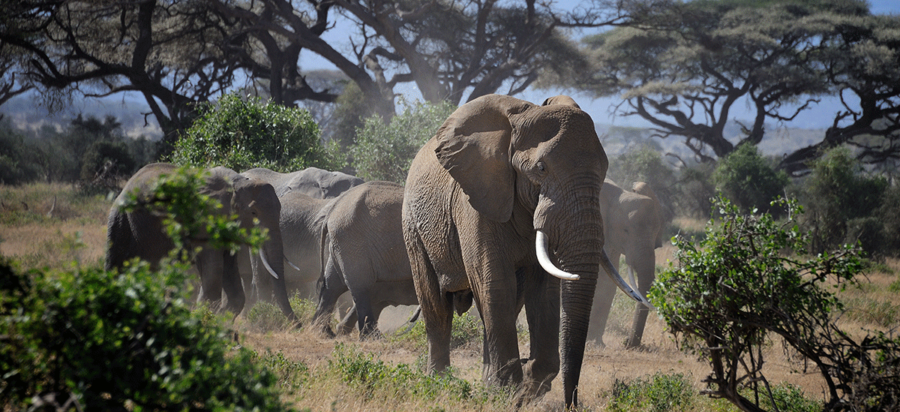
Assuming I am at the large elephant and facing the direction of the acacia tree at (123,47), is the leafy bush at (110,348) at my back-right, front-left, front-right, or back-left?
back-left

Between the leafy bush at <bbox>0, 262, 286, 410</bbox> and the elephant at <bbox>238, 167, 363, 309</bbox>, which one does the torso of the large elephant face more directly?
the leafy bush

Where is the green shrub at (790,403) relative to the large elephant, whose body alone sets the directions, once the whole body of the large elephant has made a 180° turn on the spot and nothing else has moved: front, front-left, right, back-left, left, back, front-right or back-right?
back-right

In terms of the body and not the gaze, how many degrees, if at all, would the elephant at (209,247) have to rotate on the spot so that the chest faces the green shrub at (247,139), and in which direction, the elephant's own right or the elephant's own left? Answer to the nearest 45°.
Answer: approximately 90° to the elephant's own left

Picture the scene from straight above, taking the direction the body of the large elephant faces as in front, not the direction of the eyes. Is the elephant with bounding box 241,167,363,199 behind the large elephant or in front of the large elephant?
behind

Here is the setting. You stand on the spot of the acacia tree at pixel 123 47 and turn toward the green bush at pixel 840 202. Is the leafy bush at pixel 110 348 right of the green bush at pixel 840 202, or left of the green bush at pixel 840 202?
right

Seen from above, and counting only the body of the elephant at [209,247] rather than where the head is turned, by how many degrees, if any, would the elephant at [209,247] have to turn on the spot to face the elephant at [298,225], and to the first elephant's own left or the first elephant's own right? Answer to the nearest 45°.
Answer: approximately 45° to the first elephant's own left

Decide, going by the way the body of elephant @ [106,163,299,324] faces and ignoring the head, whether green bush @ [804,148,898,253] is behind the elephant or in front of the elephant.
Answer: in front

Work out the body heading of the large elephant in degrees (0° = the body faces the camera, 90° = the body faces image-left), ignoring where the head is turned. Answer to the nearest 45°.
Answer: approximately 315°

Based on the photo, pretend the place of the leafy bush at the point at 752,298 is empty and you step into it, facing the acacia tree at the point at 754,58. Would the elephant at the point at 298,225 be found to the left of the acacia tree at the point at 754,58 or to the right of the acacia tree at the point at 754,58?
left

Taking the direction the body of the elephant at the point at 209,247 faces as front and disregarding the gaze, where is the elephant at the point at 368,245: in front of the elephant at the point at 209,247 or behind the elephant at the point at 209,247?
in front

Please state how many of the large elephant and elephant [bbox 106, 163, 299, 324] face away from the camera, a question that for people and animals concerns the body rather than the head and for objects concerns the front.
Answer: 0

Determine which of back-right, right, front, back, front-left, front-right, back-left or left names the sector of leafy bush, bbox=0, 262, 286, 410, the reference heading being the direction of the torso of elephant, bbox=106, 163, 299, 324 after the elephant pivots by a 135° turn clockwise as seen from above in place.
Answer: front-left

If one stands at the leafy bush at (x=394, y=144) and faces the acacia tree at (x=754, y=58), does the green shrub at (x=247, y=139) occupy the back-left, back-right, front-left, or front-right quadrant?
back-left
